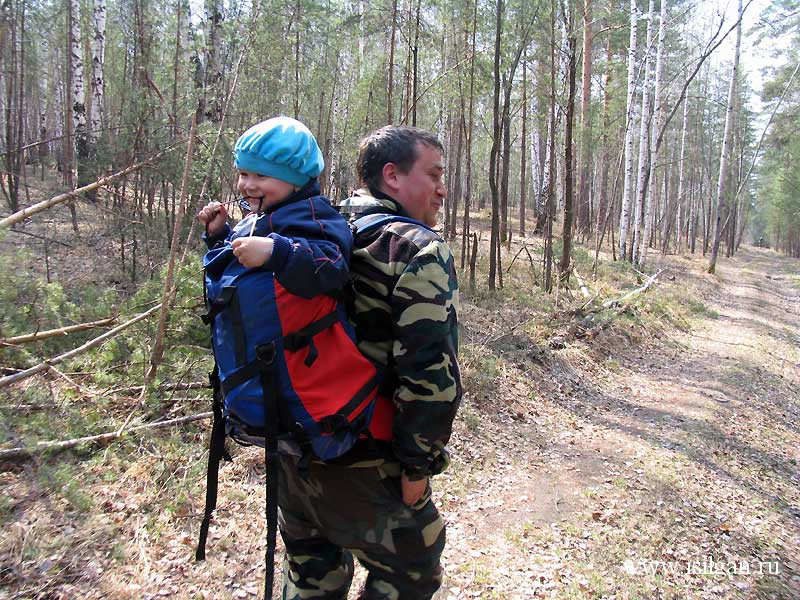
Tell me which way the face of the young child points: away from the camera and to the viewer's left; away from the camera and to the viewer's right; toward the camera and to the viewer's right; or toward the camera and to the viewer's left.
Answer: toward the camera and to the viewer's left

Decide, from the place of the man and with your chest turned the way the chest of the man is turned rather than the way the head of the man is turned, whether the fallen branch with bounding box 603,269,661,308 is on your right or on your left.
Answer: on your left

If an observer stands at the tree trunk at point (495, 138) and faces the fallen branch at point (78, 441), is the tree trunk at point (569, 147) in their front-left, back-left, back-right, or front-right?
back-left

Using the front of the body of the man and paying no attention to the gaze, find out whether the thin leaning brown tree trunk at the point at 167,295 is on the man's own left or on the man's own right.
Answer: on the man's own left

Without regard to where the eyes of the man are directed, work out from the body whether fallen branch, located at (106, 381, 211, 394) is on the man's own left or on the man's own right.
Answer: on the man's own left

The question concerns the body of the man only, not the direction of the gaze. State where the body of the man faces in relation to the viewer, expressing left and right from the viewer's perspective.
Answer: facing to the right of the viewer
